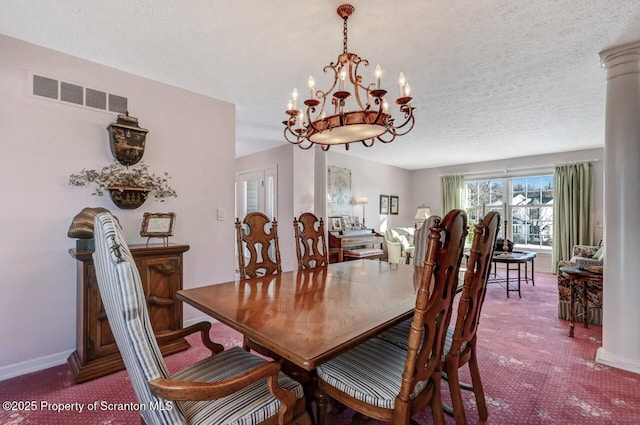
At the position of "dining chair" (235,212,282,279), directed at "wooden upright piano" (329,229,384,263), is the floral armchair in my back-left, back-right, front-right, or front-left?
front-right

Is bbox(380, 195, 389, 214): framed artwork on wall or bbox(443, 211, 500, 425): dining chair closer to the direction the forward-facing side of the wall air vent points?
the dining chair

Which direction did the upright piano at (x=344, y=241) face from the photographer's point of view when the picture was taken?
facing the viewer and to the right of the viewer

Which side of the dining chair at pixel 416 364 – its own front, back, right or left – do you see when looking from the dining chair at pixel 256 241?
front

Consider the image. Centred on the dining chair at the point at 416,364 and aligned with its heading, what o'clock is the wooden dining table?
The wooden dining table is roughly at 1 o'clock from the dining chair.

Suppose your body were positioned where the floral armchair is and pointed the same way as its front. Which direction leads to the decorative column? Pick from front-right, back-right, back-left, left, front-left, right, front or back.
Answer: front-left

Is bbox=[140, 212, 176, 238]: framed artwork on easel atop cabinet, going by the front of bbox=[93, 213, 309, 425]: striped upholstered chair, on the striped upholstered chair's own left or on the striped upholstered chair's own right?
on the striped upholstered chair's own left

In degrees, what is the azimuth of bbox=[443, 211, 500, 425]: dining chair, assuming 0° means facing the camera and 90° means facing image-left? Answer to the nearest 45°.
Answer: approximately 135°

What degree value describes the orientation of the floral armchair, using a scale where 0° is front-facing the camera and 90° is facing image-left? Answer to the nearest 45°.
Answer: approximately 45°

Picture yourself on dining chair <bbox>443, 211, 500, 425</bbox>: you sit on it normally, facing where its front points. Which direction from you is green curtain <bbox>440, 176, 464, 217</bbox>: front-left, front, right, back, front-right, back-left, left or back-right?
front-right

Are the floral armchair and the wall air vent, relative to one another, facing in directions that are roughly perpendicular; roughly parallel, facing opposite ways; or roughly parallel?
roughly parallel, facing opposite ways

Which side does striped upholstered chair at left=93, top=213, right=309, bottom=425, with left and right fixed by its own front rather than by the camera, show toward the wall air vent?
left

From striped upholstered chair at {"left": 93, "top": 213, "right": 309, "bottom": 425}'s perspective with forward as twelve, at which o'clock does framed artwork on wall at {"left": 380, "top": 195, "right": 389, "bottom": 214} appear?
The framed artwork on wall is roughly at 12 o'clock from the striped upholstered chair.

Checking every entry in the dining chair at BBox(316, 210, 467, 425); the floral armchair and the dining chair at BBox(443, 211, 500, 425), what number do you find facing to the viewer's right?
0

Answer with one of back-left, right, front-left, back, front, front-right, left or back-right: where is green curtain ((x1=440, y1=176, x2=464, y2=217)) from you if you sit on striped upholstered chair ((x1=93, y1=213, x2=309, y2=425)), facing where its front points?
front

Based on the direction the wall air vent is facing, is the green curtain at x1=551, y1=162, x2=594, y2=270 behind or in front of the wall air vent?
in front

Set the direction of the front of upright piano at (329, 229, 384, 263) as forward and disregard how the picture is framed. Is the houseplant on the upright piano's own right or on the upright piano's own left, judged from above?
on the upright piano's own right

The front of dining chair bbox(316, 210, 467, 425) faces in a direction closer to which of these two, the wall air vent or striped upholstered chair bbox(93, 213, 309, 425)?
the wall air vent
